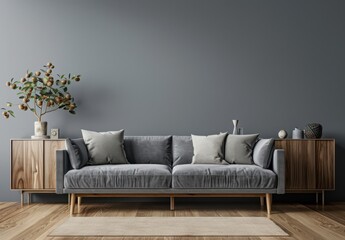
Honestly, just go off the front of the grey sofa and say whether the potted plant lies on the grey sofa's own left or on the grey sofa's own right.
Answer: on the grey sofa's own right

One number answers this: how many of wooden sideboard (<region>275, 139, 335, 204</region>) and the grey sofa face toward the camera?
2

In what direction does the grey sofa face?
toward the camera

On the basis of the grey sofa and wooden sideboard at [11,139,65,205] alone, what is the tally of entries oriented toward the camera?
2

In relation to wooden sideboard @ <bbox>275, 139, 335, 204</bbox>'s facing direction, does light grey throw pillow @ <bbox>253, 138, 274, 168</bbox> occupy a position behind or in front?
in front

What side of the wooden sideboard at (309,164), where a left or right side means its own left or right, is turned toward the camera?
front

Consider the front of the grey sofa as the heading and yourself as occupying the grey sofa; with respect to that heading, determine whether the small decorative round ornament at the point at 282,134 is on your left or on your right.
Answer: on your left

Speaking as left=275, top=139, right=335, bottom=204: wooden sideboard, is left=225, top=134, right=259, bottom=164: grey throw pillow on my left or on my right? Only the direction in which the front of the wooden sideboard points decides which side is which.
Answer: on my right

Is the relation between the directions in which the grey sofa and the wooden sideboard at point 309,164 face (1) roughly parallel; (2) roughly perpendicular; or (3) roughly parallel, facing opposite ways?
roughly parallel

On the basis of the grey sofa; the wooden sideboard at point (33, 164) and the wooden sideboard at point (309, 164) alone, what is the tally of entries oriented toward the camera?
3

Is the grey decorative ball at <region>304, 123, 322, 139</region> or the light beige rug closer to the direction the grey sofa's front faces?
the light beige rug

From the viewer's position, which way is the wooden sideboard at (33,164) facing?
facing the viewer
